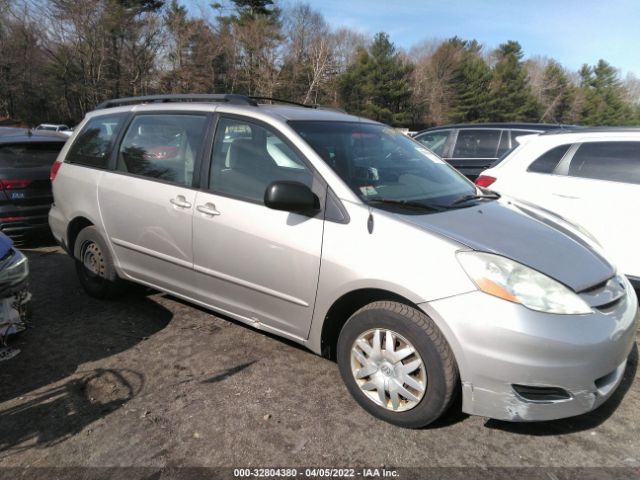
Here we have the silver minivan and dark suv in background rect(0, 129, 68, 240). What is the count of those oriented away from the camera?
1

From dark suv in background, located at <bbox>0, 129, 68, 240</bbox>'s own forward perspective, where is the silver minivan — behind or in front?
behind

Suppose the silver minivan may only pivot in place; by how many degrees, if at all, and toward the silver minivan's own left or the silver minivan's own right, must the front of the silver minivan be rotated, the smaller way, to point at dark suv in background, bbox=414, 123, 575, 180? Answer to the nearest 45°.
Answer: approximately 135° to the silver minivan's own left

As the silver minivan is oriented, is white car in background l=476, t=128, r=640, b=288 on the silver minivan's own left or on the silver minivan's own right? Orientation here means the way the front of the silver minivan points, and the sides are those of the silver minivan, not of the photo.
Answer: on the silver minivan's own left

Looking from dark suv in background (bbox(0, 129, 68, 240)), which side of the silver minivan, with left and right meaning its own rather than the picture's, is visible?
back

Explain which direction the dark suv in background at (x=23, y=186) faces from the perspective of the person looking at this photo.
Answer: facing away from the viewer

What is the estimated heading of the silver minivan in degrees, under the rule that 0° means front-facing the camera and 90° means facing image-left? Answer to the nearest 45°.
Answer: approximately 315°

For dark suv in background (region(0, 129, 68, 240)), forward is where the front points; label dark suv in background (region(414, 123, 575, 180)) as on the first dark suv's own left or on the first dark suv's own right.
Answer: on the first dark suv's own right

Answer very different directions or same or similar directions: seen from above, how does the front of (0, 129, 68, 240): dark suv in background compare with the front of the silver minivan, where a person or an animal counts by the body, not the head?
very different directions

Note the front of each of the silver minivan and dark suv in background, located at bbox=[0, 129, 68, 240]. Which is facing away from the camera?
the dark suv in background

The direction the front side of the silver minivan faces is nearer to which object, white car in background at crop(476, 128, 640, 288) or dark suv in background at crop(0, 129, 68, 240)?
the white car in background
